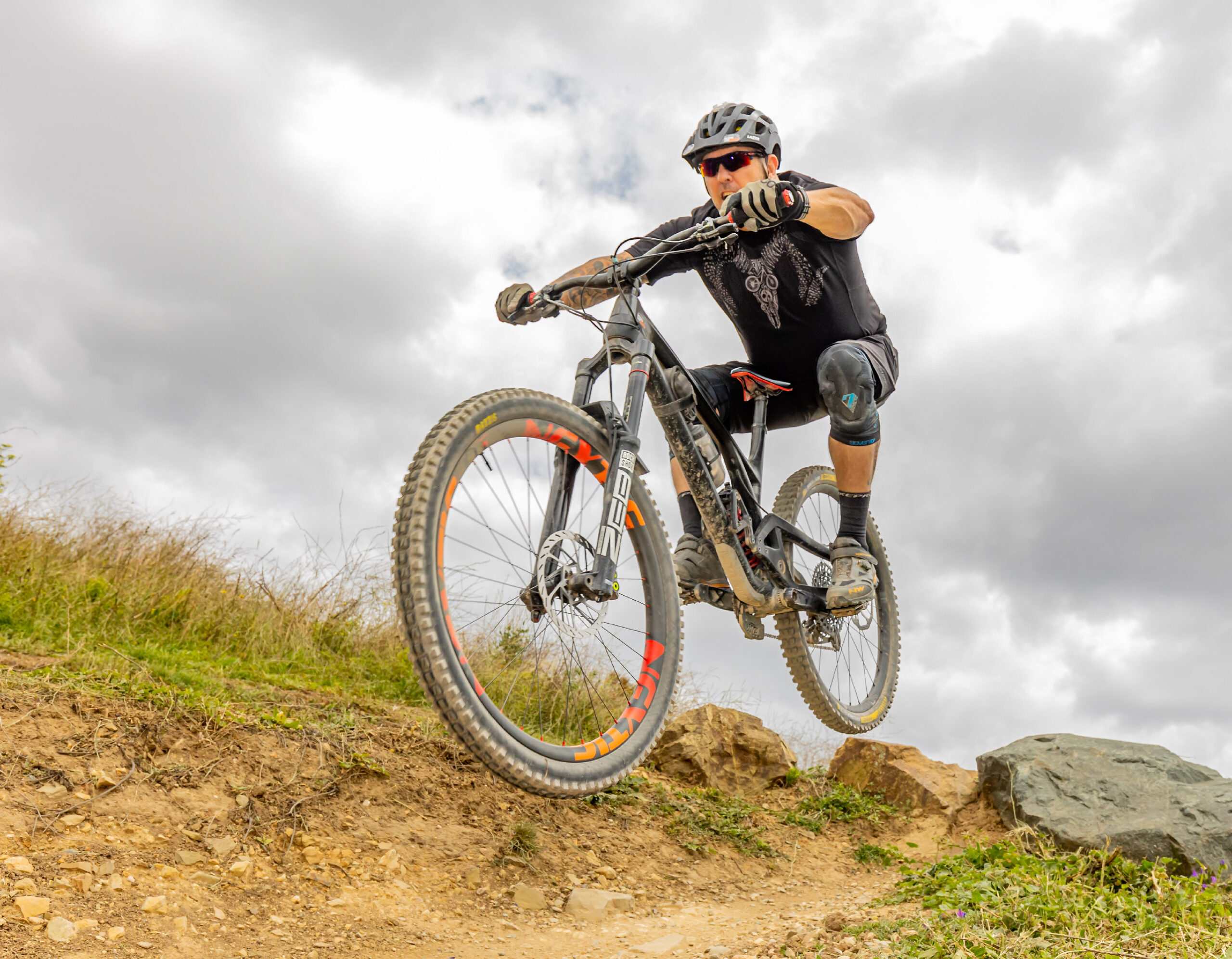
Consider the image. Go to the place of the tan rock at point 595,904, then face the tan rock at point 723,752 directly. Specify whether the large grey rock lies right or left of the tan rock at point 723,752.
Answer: right

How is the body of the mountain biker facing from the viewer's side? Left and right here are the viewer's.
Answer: facing the viewer and to the left of the viewer

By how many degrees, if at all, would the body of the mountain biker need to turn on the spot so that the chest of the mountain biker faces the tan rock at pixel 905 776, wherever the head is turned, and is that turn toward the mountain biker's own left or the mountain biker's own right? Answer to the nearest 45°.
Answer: approximately 180°

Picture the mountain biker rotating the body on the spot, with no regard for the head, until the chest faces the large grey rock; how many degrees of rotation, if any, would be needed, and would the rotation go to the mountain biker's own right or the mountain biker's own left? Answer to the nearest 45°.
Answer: approximately 135° to the mountain biker's own left

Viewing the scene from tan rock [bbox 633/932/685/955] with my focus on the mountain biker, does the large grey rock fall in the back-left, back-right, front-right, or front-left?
front-right
